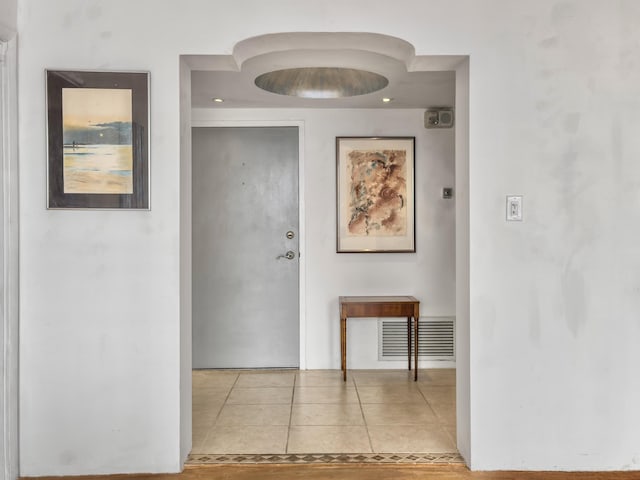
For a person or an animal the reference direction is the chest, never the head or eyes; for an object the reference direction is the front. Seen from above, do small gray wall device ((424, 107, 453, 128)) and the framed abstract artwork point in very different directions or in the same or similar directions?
same or similar directions

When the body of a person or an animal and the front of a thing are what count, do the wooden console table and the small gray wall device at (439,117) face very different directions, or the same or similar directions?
same or similar directions

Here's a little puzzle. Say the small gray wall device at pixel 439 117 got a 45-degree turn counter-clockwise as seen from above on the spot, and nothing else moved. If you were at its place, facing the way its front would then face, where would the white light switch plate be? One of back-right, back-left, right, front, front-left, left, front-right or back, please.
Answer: front-right

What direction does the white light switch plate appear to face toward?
toward the camera

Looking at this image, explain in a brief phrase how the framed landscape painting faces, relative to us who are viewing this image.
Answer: facing the viewer

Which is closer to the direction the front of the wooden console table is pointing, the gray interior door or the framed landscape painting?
the framed landscape painting

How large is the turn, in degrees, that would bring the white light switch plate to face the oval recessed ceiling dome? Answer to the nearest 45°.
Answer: approximately 135° to its right

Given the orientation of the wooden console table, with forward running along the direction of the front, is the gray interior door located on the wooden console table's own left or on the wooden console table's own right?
on the wooden console table's own right

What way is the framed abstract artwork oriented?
toward the camera
